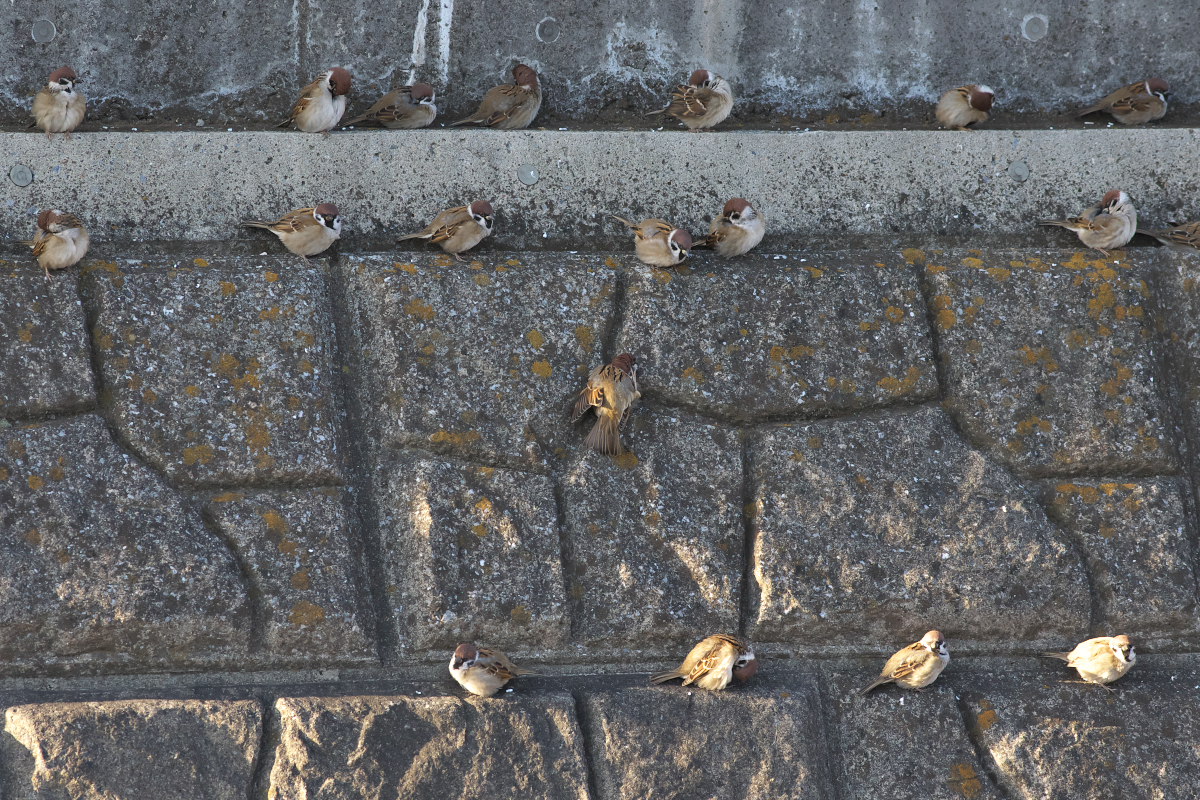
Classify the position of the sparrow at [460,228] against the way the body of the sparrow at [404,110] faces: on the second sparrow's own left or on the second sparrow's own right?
on the second sparrow's own right

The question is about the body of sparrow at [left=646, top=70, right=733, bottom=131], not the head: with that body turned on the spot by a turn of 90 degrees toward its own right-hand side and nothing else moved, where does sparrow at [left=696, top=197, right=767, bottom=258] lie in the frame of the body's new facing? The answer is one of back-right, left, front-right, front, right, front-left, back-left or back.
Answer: front

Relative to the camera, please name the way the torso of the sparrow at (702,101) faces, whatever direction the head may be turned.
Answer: to the viewer's right

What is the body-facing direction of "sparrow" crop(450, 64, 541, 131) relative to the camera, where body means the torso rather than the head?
to the viewer's right

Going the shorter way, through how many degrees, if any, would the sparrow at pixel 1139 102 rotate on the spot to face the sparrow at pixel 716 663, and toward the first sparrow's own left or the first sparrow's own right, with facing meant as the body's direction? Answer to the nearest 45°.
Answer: approximately 90° to the first sparrow's own right

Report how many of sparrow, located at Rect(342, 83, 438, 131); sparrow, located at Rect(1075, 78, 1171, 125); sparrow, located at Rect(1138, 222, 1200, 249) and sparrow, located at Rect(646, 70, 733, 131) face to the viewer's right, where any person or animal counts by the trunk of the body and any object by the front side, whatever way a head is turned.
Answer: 4

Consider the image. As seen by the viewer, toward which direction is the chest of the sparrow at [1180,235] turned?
to the viewer's right

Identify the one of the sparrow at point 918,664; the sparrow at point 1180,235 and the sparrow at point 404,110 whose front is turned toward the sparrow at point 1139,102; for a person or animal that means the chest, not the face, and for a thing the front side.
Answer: the sparrow at point 404,110

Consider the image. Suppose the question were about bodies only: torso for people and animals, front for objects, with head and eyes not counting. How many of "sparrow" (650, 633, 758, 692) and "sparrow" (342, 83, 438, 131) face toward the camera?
0

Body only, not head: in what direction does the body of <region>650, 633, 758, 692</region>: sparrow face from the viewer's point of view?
to the viewer's right

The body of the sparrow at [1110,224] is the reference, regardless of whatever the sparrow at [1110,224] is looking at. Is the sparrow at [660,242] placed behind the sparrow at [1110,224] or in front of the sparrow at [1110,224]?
behind

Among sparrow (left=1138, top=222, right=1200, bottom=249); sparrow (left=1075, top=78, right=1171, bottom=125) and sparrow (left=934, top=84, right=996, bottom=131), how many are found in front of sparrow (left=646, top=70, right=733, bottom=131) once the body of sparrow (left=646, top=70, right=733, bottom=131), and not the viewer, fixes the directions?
3

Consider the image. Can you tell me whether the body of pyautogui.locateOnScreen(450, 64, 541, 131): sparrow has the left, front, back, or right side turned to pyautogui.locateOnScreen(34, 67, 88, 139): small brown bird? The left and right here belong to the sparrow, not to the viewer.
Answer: back

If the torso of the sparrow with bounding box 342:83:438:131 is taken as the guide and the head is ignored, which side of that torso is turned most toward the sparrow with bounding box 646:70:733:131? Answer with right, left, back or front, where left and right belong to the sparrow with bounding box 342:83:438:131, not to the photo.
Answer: front
